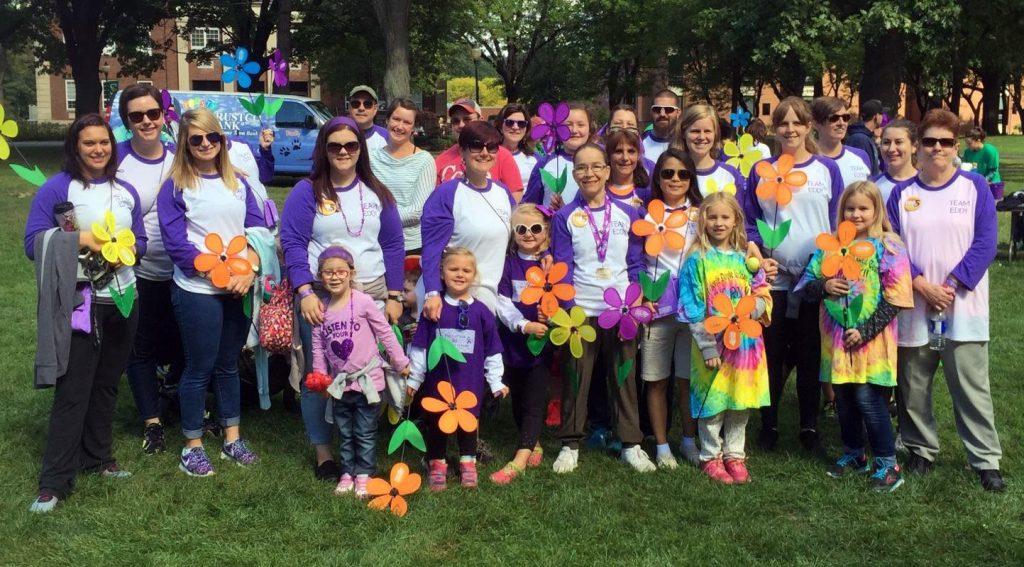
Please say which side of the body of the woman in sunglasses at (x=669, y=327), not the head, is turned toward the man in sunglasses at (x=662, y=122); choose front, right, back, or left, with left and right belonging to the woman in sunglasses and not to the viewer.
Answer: back

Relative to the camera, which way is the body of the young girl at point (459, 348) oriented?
toward the camera

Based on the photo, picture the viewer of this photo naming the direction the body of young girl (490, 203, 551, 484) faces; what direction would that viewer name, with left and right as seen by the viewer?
facing the viewer

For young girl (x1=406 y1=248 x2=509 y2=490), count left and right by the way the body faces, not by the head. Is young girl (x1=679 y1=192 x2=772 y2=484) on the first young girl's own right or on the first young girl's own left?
on the first young girl's own left

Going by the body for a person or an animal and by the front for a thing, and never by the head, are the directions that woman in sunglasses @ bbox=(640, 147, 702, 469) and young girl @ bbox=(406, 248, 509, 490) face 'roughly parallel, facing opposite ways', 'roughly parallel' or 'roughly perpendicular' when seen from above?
roughly parallel

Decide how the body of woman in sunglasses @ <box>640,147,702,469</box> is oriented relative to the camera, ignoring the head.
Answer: toward the camera

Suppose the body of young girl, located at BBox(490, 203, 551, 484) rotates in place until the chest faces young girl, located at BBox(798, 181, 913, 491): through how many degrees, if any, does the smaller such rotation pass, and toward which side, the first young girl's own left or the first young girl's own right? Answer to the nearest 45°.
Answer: approximately 90° to the first young girl's own left

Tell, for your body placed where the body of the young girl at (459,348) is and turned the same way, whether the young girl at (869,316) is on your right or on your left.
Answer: on your left
